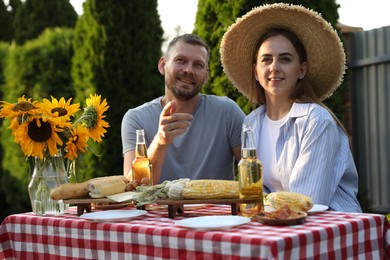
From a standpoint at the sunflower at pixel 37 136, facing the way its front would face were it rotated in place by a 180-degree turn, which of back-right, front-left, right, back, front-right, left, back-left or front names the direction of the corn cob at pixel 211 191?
back-right

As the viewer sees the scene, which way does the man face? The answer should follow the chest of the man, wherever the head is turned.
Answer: toward the camera

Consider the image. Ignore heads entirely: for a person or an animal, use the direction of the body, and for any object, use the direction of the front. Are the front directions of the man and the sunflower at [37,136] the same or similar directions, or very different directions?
same or similar directions

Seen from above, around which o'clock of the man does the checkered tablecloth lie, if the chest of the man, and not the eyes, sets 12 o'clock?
The checkered tablecloth is roughly at 12 o'clock from the man.

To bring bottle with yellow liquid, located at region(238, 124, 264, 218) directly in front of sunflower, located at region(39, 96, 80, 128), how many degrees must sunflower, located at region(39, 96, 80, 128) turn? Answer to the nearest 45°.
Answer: approximately 45° to its left

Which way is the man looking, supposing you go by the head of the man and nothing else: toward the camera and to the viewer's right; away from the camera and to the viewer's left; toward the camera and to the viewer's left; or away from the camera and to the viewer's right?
toward the camera and to the viewer's right

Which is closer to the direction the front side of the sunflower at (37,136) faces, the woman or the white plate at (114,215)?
the white plate

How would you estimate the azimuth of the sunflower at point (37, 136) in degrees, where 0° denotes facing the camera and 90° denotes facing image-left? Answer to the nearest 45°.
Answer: approximately 0°

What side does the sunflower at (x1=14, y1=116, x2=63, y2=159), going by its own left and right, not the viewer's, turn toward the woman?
left

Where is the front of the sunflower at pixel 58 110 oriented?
toward the camera

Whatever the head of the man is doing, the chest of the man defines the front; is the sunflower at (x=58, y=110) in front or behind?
in front
